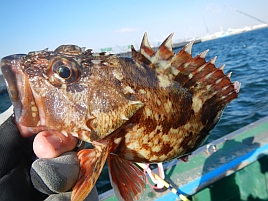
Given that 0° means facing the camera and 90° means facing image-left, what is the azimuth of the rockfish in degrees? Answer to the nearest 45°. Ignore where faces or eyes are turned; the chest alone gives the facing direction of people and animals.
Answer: approximately 90°
